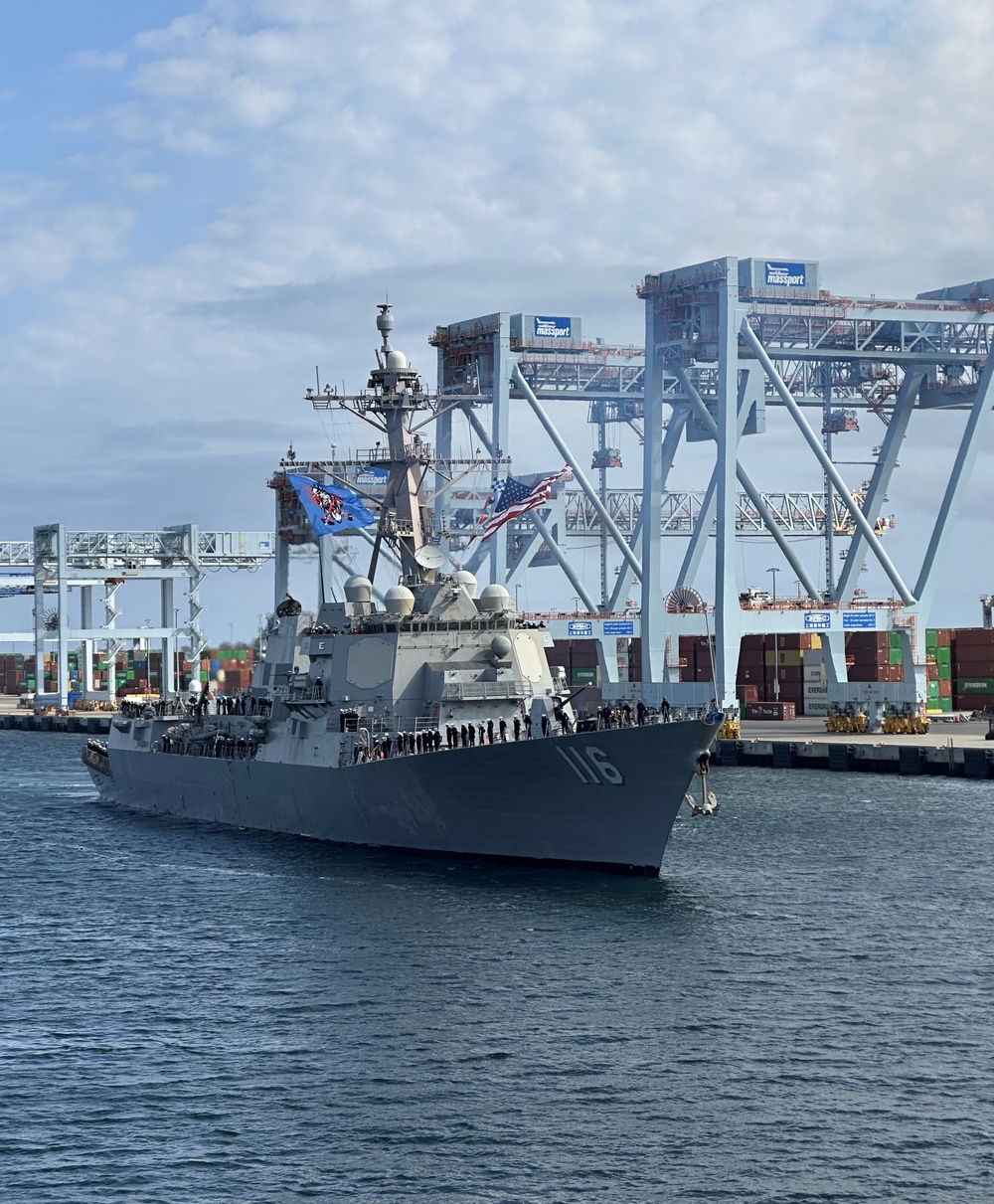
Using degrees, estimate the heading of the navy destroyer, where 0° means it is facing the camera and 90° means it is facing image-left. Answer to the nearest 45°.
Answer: approximately 315°
